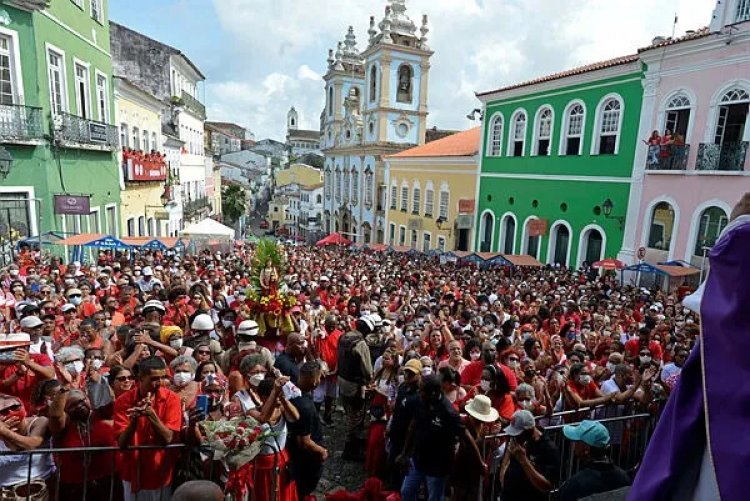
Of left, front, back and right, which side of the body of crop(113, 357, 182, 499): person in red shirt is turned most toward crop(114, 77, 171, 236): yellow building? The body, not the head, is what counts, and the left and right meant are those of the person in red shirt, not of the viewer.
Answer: back

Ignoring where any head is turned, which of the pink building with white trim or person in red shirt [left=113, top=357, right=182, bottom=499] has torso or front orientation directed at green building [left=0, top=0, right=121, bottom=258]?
the pink building with white trim

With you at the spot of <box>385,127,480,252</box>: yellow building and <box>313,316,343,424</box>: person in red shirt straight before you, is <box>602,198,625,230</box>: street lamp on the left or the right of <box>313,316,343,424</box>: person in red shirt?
left

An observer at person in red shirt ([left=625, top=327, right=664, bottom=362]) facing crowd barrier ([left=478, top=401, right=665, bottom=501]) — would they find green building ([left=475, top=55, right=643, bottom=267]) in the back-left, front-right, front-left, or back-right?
back-right

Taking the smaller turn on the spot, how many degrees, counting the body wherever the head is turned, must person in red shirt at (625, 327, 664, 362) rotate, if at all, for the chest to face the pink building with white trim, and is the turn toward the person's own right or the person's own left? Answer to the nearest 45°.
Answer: approximately 180°

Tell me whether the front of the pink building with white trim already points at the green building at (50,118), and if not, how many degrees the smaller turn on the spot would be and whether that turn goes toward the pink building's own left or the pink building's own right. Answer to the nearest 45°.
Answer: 0° — it already faces it

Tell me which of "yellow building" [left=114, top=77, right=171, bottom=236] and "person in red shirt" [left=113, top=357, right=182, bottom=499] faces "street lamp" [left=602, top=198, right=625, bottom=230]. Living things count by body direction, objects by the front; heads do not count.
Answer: the yellow building

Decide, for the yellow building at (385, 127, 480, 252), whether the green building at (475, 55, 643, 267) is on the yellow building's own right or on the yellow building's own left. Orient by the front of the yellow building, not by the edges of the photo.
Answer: on the yellow building's own left

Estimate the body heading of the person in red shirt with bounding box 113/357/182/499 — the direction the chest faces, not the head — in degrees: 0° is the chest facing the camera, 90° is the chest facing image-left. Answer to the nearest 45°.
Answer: approximately 0°

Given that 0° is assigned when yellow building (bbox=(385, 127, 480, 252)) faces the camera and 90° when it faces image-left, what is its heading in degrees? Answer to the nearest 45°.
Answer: approximately 45°

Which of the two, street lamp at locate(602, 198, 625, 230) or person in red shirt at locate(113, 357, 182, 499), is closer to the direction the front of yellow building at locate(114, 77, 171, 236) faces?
the street lamp

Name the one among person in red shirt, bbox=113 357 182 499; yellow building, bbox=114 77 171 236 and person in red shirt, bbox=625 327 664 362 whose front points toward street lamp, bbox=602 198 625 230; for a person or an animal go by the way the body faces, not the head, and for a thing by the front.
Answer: the yellow building
